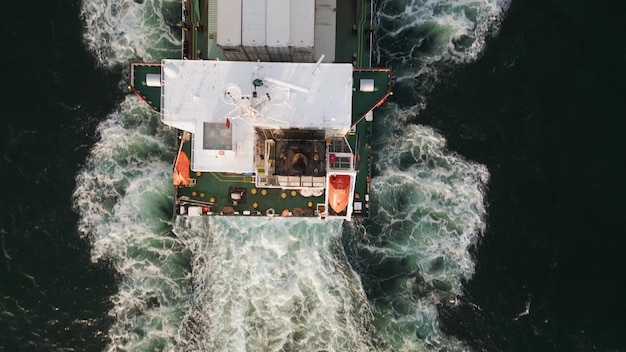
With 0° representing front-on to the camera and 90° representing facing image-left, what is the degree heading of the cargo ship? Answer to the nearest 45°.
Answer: approximately 180°
